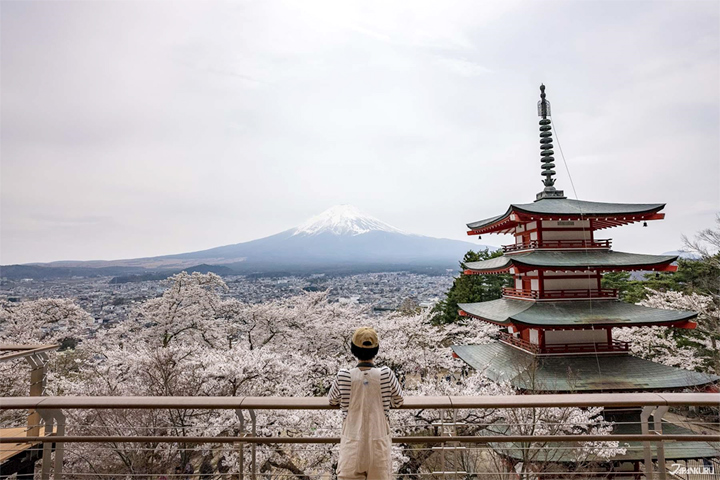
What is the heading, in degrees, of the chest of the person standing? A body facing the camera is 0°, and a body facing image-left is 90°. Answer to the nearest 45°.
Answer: approximately 180°

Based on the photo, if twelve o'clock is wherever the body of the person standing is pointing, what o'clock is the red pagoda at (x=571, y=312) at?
The red pagoda is roughly at 1 o'clock from the person standing.

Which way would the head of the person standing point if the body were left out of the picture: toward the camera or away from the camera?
away from the camera

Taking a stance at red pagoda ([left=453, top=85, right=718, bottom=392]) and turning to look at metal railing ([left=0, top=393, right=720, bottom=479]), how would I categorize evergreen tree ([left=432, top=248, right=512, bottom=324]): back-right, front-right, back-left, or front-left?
back-right

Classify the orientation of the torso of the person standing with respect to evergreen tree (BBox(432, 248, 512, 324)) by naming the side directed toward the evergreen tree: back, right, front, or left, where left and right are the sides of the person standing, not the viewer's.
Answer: front
